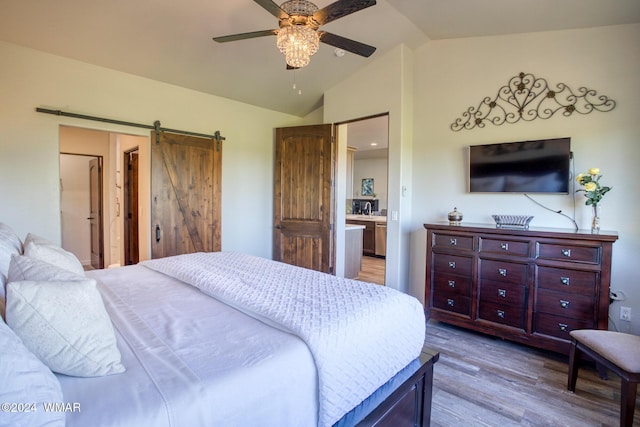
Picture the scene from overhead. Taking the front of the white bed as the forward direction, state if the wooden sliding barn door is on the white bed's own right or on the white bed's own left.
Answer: on the white bed's own left

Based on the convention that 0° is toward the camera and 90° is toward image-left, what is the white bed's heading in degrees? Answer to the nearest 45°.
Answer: approximately 225°

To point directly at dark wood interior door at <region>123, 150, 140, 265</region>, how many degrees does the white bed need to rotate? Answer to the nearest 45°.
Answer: approximately 45° to its left

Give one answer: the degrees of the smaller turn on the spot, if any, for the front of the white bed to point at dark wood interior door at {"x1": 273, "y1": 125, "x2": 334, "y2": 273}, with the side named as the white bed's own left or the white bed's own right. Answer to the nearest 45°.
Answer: approximately 45° to the white bed's own left
